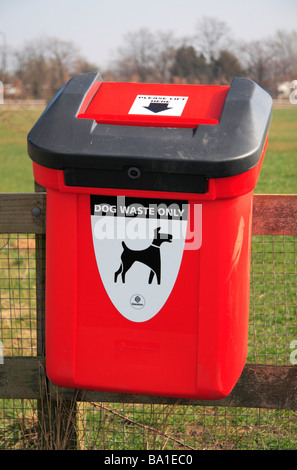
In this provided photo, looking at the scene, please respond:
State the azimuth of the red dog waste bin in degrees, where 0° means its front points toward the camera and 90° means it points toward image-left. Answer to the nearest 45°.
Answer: approximately 0°
